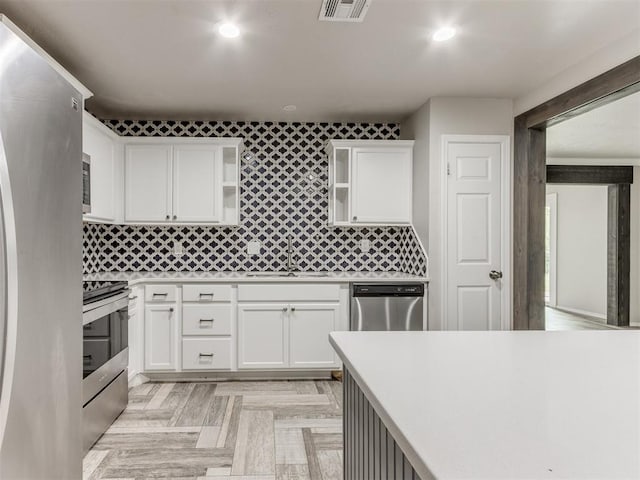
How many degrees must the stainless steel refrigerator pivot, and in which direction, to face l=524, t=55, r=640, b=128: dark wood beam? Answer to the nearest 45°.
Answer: approximately 45° to its left

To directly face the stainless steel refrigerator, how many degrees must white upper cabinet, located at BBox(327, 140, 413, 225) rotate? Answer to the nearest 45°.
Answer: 0° — it already faces it

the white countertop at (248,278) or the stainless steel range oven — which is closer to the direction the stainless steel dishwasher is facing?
the stainless steel range oven

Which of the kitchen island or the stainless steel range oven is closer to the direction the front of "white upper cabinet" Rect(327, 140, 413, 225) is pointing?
the kitchen island

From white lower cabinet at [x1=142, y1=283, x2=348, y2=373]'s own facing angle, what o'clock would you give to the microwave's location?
The microwave is roughly at 2 o'clock from the white lower cabinet.

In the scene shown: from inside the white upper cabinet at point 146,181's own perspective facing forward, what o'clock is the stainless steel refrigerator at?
The stainless steel refrigerator is roughly at 12 o'clock from the white upper cabinet.

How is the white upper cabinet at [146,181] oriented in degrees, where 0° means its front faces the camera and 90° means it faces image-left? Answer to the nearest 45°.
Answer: approximately 0°

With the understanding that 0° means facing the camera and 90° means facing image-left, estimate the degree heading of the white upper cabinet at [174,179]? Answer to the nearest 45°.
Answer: approximately 0°

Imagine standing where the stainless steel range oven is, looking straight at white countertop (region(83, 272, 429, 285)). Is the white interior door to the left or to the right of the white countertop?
right
